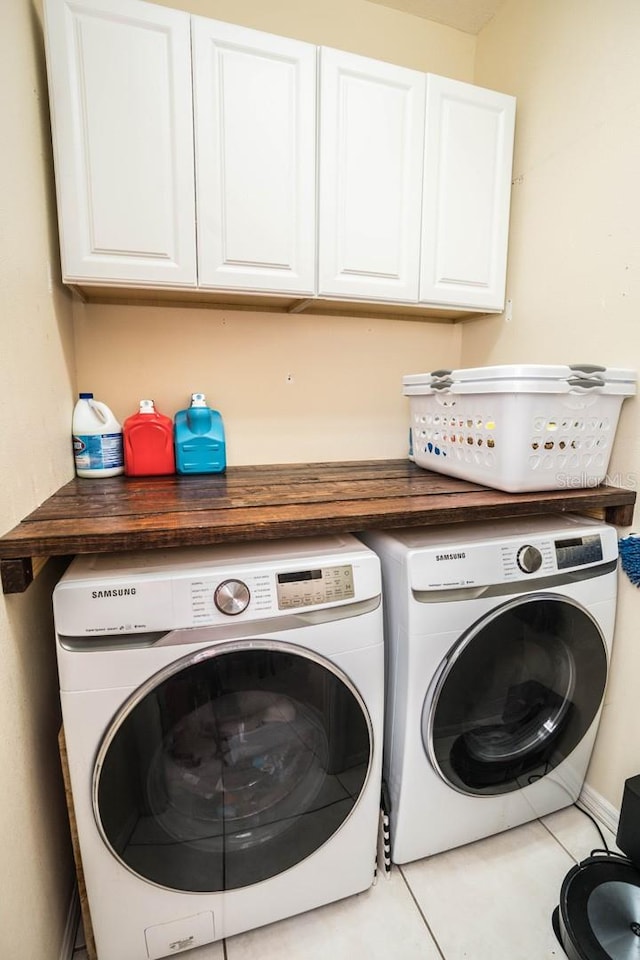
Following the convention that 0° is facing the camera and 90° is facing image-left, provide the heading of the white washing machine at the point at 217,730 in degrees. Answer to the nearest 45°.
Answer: approximately 0°

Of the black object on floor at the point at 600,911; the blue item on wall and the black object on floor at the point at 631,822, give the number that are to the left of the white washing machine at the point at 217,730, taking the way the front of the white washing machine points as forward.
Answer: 3

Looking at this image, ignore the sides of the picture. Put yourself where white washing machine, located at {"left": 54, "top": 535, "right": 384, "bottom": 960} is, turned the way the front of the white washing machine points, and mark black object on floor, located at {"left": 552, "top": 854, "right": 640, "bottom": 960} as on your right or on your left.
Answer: on your left

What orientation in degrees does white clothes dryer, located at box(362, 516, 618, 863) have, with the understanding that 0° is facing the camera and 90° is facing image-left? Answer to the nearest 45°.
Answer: approximately 315°
